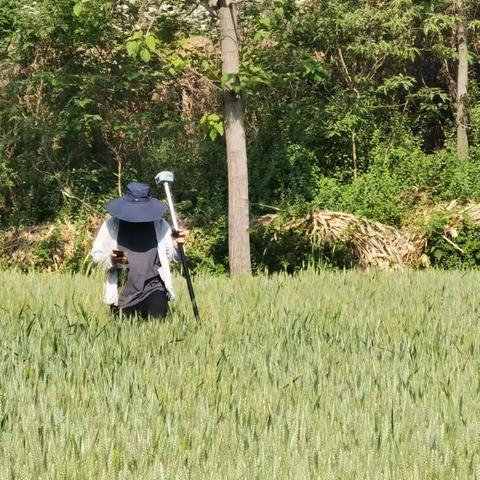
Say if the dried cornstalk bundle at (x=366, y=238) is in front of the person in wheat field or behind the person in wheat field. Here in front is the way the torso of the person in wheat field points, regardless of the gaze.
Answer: behind

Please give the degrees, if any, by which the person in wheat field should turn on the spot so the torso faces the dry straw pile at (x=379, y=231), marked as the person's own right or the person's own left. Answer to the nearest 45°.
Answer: approximately 135° to the person's own left

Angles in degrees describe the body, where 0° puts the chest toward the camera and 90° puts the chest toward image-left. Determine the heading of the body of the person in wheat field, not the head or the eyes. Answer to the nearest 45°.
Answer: approximately 0°
